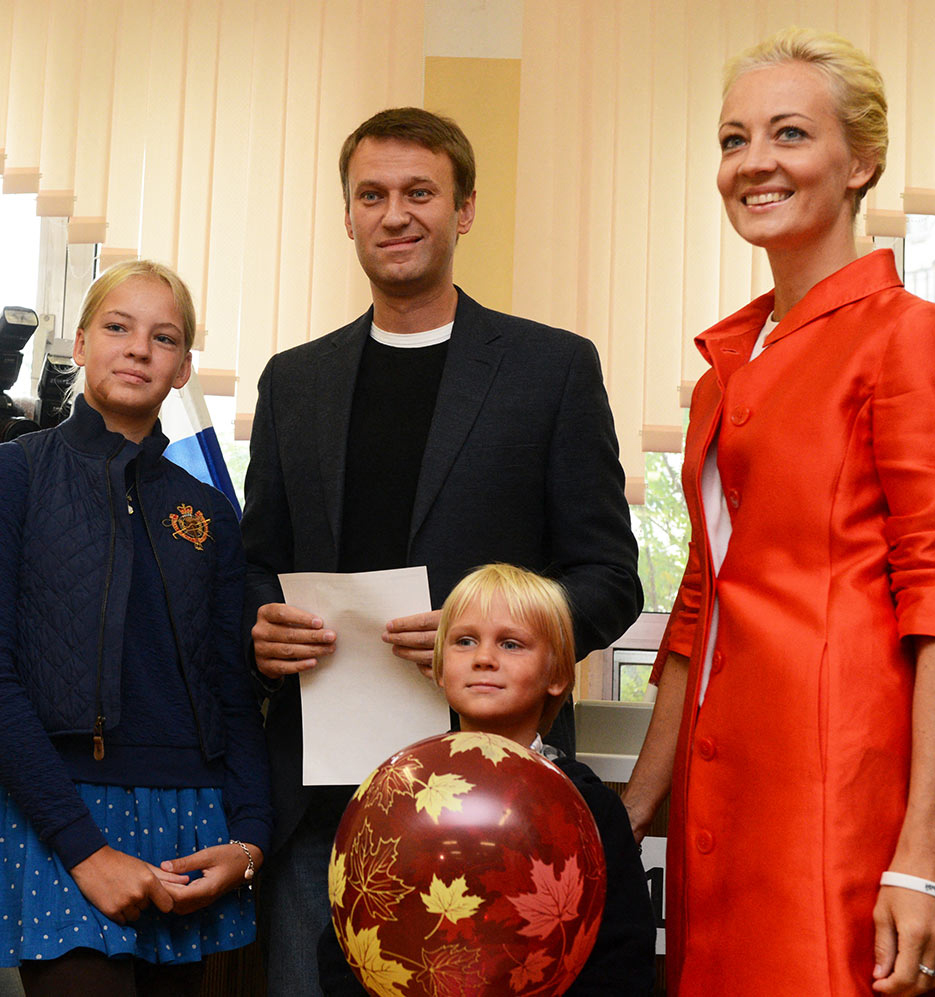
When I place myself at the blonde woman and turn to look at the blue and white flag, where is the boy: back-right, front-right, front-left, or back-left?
front-left

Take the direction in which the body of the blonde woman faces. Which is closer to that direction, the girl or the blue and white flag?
the girl

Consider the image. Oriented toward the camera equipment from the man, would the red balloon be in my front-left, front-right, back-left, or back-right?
back-left

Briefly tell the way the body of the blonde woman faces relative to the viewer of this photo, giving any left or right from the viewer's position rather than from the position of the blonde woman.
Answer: facing the viewer and to the left of the viewer

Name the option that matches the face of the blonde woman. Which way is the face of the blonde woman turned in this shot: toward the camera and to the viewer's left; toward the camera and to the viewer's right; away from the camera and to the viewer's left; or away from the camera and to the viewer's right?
toward the camera and to the viewer's left

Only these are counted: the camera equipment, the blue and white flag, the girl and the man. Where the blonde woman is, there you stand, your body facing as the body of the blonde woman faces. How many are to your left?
0

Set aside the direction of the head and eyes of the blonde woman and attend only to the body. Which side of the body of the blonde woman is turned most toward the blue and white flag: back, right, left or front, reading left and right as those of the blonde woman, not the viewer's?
right

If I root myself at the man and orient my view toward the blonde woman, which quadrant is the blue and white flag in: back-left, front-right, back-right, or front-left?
back-left

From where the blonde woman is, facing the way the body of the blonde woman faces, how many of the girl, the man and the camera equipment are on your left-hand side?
0

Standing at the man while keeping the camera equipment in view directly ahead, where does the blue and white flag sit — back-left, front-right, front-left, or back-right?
front-right

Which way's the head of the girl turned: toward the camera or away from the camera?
toward the camera

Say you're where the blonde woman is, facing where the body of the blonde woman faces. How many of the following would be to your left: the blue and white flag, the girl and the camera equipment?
0

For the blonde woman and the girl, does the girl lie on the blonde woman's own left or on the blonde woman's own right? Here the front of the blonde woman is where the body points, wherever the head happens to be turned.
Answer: on the blonde woman's own right

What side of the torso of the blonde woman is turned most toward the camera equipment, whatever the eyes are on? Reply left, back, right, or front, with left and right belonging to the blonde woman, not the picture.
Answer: right

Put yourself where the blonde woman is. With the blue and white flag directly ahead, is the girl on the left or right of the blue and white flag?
left

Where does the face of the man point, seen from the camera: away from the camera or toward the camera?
toward the camera
